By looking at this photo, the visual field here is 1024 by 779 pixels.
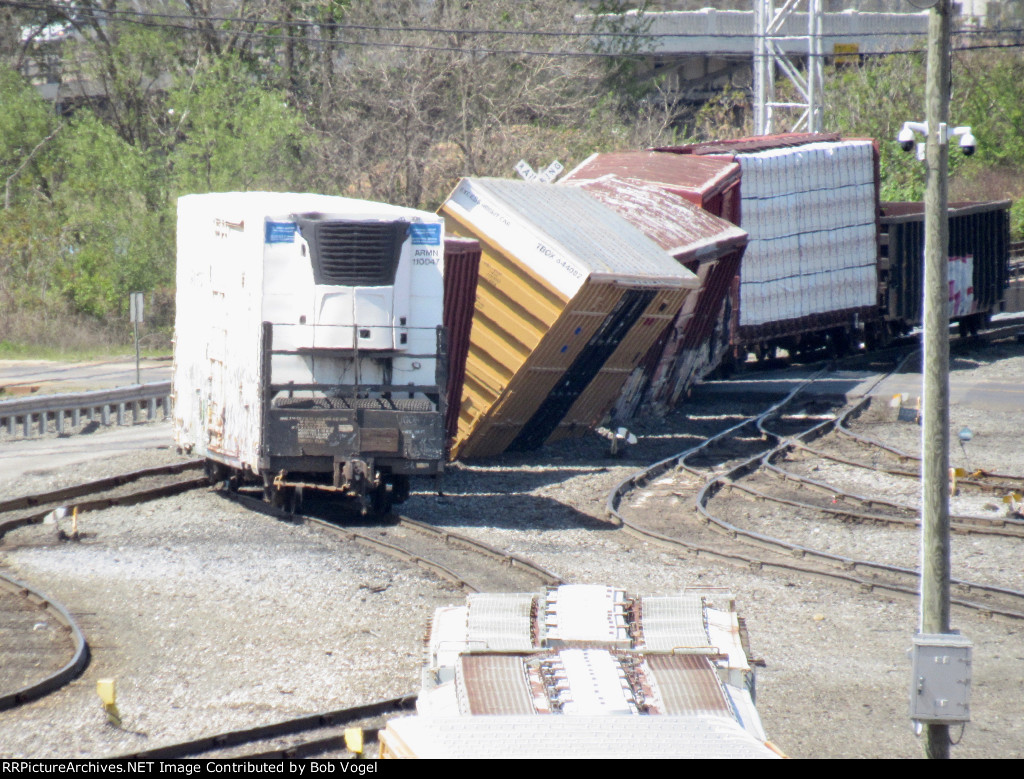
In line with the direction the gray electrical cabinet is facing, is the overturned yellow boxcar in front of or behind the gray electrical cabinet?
behind

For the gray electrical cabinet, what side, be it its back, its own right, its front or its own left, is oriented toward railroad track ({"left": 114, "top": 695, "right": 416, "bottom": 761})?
right

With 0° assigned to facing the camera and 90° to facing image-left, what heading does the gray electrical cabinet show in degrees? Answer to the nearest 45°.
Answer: approximately 0°

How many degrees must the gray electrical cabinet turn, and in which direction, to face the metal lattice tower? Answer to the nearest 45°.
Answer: approximately 180°

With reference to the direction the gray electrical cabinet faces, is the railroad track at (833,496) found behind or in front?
behind

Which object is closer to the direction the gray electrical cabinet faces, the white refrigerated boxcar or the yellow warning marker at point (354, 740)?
the yellow warning marker

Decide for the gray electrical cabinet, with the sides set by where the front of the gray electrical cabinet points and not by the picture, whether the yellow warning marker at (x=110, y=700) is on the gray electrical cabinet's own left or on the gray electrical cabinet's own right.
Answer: on the gray electrical cabinet's own right

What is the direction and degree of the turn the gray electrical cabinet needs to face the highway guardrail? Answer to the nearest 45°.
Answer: approximately 135° to its right

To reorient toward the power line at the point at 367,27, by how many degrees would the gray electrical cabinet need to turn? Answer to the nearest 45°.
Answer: approximately 135° to its right
